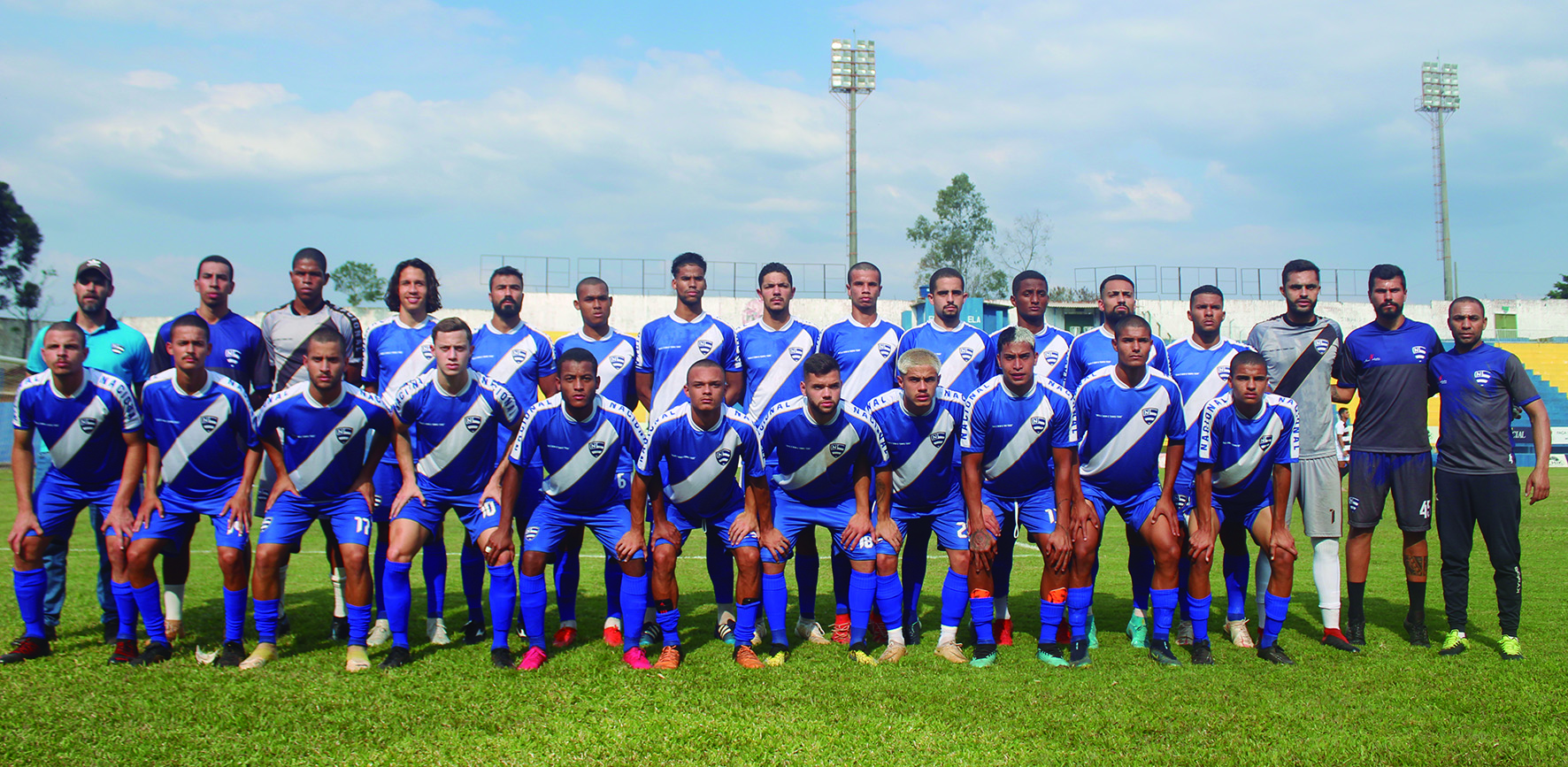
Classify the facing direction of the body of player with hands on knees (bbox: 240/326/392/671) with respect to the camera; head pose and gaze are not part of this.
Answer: toward the camera

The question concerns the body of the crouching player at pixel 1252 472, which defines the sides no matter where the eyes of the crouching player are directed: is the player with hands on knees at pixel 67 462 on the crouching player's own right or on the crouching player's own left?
on the crouching player's own right

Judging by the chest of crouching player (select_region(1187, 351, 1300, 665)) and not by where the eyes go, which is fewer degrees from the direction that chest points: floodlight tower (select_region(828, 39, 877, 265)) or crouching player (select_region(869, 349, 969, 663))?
the crouching player

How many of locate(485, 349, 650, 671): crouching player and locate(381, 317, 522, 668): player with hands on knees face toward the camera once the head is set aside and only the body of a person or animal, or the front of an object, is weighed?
2

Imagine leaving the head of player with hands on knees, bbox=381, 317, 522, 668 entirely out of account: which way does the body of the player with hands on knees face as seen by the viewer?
toward the camera

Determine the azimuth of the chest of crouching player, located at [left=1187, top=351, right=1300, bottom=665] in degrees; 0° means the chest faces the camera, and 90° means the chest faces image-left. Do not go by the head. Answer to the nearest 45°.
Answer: approximately 0°

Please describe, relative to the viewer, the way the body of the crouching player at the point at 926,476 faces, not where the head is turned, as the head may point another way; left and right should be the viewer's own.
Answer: facing the viewer
